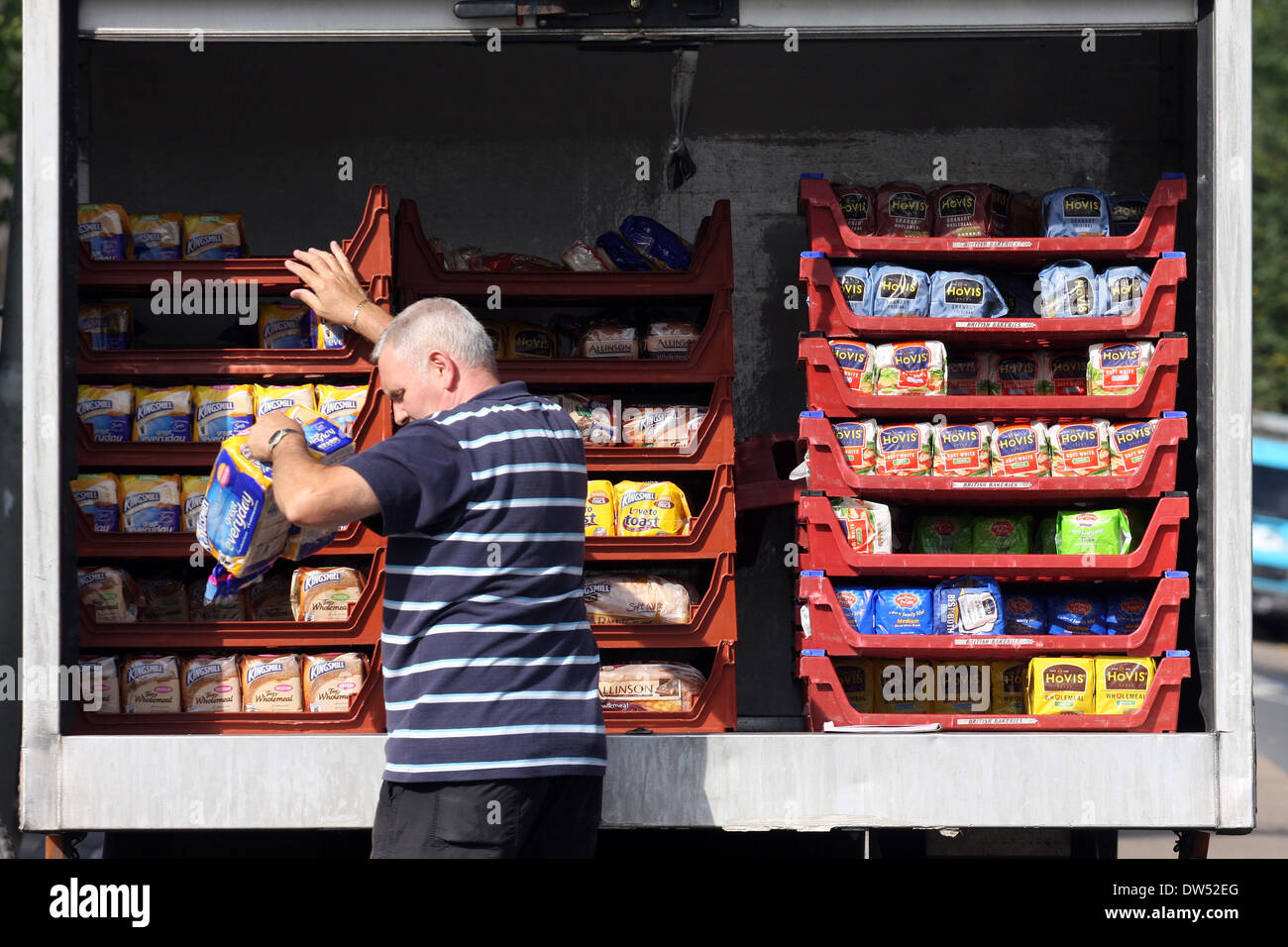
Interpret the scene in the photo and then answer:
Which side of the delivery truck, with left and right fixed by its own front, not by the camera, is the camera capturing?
back

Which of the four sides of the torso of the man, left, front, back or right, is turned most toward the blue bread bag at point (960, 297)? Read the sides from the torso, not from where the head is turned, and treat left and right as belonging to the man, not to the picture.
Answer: right

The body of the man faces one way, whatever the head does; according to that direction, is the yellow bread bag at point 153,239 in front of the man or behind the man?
in front

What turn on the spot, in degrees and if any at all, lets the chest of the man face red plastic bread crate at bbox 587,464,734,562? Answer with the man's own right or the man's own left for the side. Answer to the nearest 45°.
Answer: approximately 90° to the man's own right

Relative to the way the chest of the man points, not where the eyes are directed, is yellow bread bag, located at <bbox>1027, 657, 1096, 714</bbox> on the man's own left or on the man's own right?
on the man's own right

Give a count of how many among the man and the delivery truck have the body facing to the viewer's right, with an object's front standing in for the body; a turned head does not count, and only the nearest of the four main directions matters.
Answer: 0

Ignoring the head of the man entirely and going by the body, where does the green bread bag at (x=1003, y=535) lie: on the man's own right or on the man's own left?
on the man's own right

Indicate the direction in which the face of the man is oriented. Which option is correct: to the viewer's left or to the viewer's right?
to the viewer's left

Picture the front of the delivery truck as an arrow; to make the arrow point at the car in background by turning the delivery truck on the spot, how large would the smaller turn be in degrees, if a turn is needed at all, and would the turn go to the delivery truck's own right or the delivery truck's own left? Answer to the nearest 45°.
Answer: approximately 45° to the delivery truck's own right

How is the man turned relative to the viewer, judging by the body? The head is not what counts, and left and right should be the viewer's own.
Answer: facing away from the viewer and to the left of the viewer

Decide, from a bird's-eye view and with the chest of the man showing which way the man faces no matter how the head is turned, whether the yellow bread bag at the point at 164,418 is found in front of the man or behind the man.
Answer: in front
